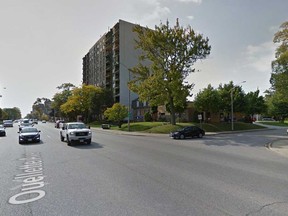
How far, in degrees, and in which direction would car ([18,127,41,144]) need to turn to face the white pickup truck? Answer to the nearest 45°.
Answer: approximately 45° to its left

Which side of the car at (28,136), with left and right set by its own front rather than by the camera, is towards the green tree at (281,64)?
left

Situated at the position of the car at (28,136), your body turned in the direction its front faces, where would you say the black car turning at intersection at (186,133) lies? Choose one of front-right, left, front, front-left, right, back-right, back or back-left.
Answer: left

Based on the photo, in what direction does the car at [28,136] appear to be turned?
toward the camera

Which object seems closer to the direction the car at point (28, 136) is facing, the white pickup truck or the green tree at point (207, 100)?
the white pickup truck

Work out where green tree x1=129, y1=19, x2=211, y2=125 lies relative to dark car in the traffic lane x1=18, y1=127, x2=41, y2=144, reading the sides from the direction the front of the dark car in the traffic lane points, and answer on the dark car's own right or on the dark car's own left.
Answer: on the dark car's own left

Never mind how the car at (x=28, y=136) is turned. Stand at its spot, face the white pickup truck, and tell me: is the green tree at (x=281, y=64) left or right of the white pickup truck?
left

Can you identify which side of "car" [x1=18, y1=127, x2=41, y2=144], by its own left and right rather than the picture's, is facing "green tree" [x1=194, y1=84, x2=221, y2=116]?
left

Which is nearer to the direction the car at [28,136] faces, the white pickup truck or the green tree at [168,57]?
the white pickup truck

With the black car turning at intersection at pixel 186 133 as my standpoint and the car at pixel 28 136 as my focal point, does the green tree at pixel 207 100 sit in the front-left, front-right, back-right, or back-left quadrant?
back-right
